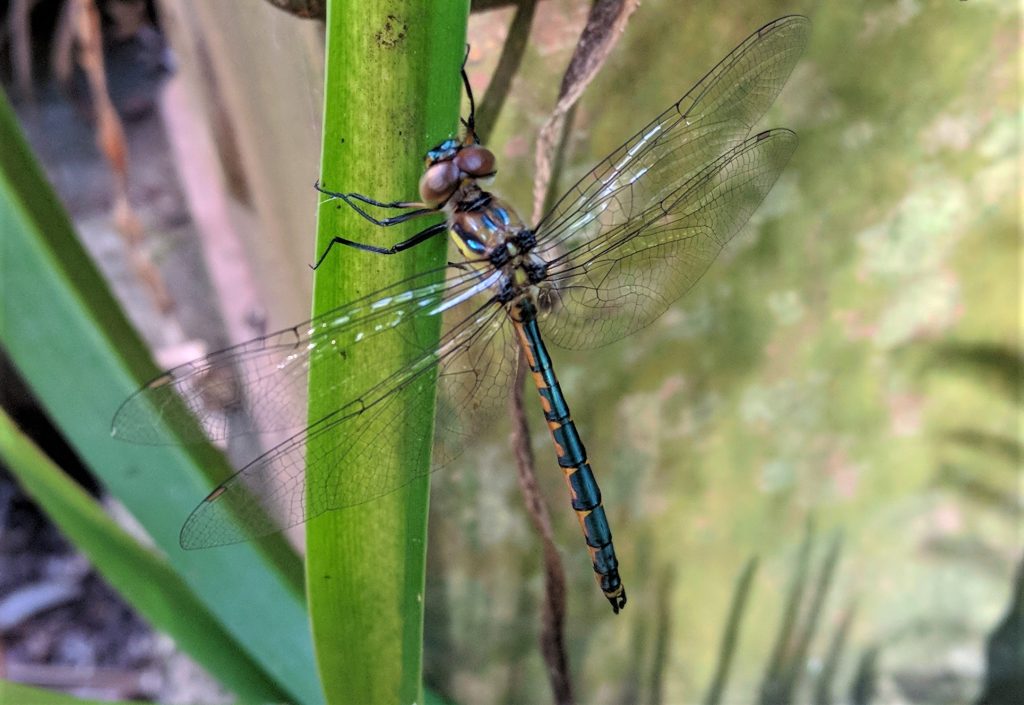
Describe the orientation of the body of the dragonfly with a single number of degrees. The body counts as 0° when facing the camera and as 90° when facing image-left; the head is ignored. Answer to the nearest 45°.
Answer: approximately 135°
